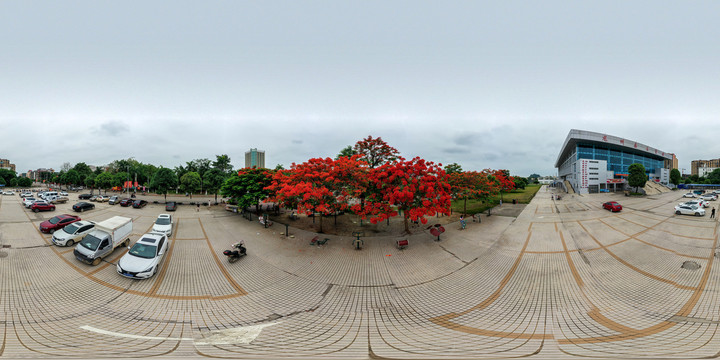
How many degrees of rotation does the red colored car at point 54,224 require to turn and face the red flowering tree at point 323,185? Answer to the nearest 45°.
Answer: approximately 90° to its left

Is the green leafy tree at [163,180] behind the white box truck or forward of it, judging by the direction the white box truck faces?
behind

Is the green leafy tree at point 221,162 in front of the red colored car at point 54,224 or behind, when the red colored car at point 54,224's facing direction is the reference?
behind

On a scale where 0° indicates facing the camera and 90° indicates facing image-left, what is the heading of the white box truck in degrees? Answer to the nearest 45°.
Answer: approximately 45°

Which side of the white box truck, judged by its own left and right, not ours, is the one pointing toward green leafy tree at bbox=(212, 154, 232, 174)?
back

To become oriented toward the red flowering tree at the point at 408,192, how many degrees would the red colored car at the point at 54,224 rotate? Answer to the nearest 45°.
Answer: approximately 90° to its left

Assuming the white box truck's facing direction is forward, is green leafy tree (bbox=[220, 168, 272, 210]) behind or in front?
behind

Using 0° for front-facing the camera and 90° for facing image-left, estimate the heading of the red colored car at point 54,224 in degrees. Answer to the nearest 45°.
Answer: approximately 45°

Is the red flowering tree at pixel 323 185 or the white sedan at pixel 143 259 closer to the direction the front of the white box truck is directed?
the white sedan

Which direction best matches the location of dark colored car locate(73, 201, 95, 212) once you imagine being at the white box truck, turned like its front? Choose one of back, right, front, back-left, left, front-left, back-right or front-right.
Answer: back-right
